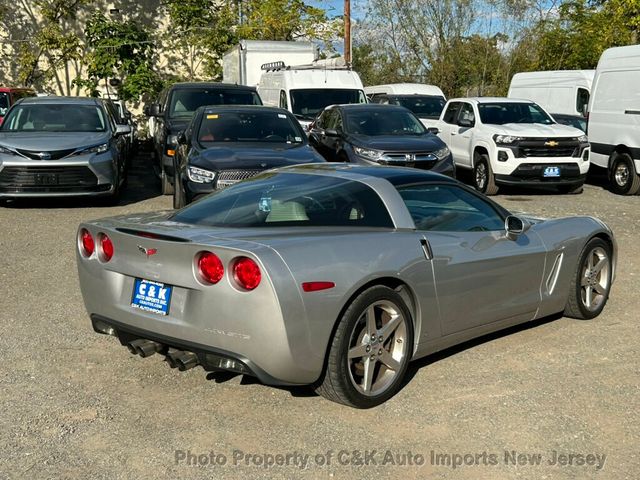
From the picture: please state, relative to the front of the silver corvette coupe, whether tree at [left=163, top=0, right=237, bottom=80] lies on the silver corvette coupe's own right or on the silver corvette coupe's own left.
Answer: on the silver corvette coupe's own left

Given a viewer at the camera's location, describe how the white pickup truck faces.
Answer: facing the viewer and to the right of the viewer

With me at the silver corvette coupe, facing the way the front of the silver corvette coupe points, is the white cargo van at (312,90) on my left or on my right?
on my left

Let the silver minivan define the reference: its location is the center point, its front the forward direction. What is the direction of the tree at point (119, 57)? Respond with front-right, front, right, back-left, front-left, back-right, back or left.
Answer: back

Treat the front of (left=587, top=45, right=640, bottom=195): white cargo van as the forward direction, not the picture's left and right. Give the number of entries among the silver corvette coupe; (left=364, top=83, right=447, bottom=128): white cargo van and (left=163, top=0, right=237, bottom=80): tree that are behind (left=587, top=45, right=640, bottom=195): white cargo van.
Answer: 2

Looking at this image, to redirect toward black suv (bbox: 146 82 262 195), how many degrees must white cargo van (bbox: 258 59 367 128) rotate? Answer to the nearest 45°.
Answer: approximately 90° to its right

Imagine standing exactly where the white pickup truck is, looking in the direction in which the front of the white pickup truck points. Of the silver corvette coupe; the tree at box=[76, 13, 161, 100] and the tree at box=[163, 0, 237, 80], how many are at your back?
2

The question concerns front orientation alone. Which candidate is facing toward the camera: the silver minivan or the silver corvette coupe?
the silver minivan

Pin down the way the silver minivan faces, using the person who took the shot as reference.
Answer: facing the viewer

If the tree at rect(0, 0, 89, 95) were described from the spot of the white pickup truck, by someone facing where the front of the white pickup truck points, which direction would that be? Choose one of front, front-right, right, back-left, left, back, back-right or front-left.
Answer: back

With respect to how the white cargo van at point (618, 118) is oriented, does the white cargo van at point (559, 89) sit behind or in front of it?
behind

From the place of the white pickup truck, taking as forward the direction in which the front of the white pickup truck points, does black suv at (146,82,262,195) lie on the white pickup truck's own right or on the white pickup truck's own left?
on the white pickup truck's own right

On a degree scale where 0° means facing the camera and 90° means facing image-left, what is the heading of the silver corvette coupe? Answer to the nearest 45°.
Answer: approximately 225°

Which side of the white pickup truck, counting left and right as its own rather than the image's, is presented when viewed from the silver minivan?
right

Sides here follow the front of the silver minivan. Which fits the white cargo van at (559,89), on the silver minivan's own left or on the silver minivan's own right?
on the silver minivan's own left
